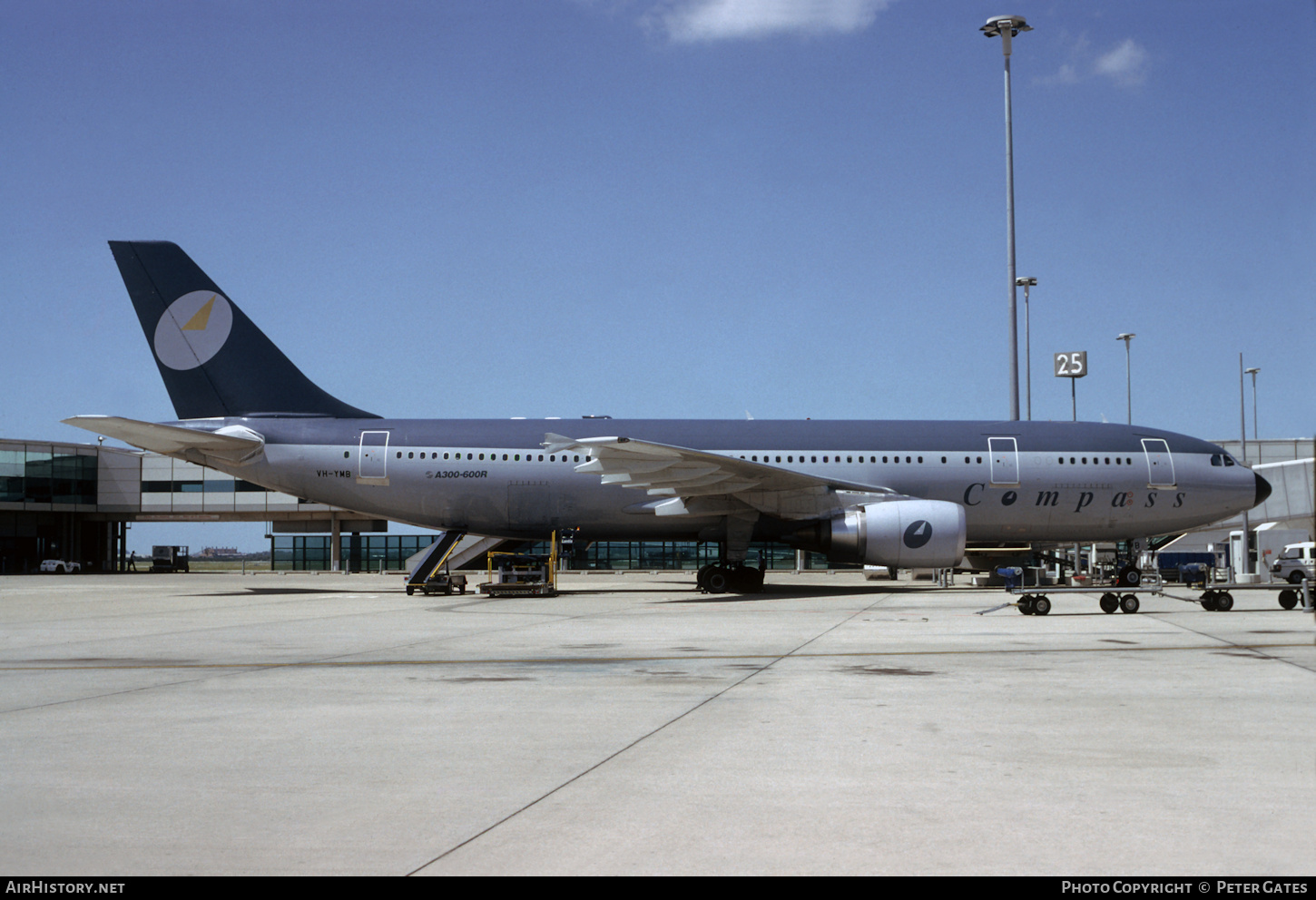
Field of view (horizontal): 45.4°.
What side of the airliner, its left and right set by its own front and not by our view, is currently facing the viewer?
right

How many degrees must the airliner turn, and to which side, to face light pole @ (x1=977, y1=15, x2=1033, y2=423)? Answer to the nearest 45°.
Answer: approximately 45° to its left
